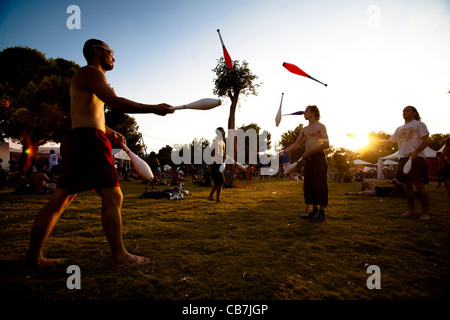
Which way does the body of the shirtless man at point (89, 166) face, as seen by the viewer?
to the viewer's right

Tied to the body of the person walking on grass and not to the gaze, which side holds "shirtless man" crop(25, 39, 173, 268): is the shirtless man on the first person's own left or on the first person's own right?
on the first person's own right

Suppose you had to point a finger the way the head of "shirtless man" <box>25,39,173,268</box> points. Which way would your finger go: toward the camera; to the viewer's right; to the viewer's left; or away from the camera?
to the viewer's right

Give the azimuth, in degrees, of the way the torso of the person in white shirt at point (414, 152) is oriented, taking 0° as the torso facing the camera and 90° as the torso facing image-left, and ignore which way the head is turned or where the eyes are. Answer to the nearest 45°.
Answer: approximately 45°

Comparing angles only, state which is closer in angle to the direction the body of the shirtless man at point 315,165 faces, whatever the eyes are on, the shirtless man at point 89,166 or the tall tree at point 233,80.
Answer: the shirtless man

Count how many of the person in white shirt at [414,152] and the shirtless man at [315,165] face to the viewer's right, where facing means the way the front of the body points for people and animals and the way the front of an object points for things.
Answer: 0

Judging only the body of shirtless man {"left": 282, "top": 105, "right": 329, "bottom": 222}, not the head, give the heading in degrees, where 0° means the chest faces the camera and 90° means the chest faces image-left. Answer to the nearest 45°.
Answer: approximately 45°

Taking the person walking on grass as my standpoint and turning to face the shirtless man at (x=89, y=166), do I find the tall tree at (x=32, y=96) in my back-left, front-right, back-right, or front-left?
back-right
